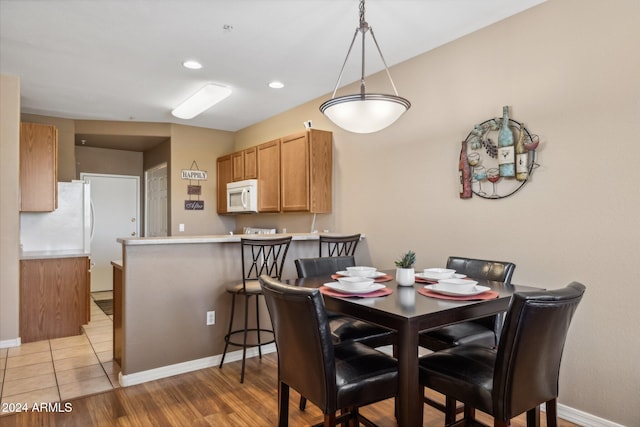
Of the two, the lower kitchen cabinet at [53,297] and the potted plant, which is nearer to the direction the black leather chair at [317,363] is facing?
the potted plant

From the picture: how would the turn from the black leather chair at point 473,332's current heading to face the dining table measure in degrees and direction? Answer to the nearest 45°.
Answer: approximately 45° to its left

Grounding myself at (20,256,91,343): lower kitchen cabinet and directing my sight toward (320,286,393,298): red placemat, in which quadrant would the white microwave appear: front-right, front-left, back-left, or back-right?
front-left

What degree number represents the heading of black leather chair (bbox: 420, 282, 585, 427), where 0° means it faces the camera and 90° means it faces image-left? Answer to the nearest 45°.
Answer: approximately 135°

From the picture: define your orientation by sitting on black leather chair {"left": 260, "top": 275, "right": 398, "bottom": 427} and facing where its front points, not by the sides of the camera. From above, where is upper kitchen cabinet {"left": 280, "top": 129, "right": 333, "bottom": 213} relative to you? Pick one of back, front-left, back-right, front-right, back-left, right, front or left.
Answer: front-left

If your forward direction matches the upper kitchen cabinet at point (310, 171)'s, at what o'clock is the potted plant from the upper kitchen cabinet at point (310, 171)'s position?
The potted plant is roughly at 10 o'clock from the upper kitchen cabinet.

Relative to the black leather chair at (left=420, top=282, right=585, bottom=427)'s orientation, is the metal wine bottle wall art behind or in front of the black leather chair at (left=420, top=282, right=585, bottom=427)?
in front

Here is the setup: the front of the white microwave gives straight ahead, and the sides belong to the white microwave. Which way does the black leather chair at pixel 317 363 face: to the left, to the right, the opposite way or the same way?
the opposite way

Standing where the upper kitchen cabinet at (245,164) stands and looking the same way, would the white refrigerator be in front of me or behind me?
in front

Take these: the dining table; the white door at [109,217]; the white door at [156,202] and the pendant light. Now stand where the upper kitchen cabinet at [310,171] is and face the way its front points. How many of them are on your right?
2

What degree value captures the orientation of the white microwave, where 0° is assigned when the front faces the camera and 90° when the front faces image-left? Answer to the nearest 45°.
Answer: approximately 45°

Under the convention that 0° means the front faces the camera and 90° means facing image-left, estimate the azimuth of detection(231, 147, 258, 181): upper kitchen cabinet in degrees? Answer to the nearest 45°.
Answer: approximately 45°
